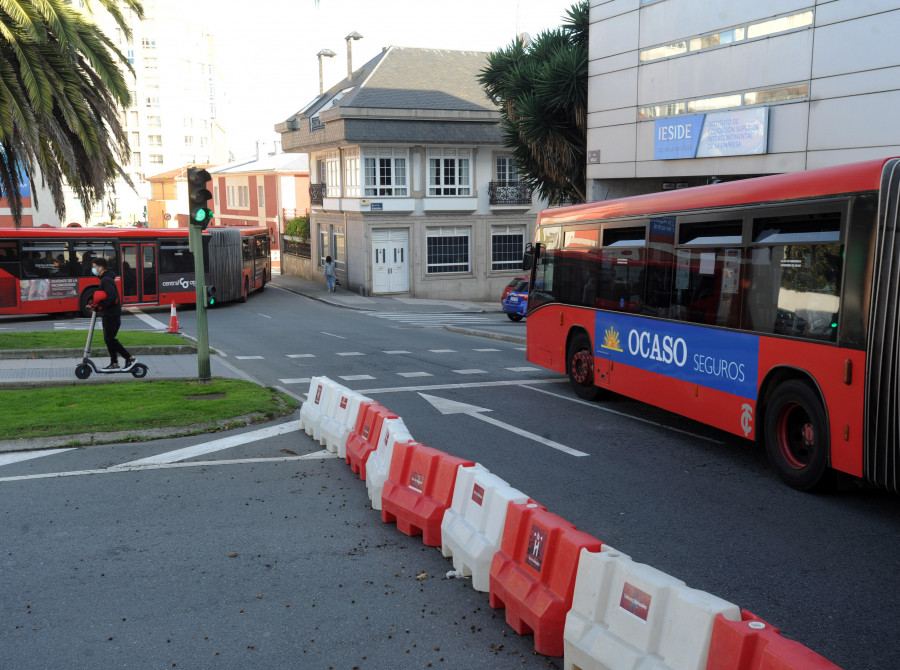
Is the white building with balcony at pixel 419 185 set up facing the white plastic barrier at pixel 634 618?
yes

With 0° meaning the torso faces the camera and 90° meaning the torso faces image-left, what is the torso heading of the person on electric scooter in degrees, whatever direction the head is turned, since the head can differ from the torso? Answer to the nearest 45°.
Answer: approximately 90°

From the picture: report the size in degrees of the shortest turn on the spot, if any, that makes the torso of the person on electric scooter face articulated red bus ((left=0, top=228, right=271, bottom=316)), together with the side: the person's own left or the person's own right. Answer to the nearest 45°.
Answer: approximately 90° to the person's own right

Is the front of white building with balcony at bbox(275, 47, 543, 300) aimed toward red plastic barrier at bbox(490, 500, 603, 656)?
yes

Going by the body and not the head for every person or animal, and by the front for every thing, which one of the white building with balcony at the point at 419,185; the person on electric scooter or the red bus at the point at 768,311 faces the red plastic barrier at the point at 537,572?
the white building with balcony

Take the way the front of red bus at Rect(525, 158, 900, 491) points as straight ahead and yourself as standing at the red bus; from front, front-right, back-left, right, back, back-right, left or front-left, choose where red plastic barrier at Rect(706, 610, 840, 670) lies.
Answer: back-left

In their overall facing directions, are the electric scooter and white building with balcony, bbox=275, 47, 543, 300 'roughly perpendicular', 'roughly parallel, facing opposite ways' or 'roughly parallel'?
roughly perpendicular

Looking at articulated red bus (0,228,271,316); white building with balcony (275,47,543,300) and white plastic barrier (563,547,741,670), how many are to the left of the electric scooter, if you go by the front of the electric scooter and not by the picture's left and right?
1

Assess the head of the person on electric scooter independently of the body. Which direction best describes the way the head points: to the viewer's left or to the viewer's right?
to the viewer's left

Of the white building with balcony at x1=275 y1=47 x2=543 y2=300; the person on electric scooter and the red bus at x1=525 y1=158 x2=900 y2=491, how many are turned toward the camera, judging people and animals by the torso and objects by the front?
1

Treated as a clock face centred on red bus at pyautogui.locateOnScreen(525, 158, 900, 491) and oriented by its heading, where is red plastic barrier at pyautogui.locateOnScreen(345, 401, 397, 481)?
The red plastic barrier is roughly at 10 o'clock from the red bus.

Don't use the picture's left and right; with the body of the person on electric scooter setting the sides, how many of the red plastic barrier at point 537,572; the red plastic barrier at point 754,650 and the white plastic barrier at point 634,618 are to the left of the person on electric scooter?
3

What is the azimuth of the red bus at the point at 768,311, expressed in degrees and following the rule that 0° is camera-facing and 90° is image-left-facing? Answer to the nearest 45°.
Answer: approximately 135°

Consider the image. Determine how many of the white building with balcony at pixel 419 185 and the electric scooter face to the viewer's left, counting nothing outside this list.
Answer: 1

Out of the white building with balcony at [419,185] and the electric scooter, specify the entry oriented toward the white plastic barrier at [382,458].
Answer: the white building with balcony

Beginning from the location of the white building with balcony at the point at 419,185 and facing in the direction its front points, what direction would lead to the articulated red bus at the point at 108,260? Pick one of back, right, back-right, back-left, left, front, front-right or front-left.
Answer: front-right

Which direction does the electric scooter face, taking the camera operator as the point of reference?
facing to the left of the viewer
